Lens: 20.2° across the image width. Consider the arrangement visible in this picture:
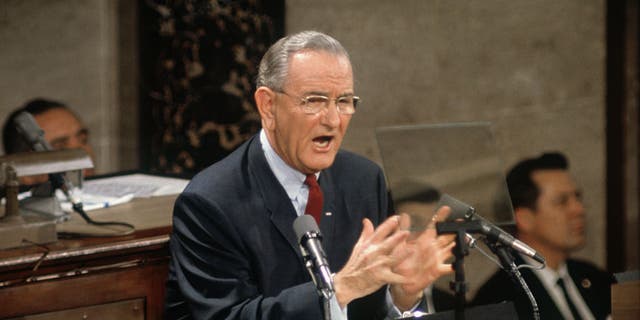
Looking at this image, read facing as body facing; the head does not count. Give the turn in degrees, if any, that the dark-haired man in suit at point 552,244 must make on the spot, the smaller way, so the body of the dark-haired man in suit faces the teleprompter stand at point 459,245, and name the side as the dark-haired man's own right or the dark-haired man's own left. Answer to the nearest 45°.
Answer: approximately 45° to the dark-haired man's own right

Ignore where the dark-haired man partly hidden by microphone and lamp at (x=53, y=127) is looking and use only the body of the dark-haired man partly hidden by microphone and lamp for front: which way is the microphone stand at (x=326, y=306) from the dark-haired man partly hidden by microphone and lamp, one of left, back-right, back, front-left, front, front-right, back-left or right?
front-right

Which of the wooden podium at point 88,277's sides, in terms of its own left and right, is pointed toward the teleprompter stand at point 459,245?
front

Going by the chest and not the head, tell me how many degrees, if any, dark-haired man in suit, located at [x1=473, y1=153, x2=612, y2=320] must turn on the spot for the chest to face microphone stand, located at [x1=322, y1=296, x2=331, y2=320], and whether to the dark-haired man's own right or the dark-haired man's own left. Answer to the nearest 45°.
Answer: approximately 45° to the dark-haired man's own right

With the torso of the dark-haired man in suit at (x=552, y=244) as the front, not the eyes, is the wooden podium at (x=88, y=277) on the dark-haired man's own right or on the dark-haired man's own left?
on the dark-haired man's own right

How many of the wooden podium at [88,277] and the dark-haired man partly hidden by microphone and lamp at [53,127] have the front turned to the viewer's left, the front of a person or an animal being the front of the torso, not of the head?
0

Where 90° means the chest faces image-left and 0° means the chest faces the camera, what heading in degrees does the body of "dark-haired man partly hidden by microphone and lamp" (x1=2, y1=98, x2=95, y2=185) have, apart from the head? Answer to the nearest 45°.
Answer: approximately 315°

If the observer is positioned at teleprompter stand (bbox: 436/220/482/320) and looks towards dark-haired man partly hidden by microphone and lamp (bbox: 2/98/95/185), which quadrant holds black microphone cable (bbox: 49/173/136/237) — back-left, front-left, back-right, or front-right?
front-left

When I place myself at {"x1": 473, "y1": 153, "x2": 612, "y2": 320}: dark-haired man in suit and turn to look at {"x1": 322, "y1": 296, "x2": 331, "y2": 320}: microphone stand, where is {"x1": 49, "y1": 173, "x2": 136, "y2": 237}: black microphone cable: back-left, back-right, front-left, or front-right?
front-right

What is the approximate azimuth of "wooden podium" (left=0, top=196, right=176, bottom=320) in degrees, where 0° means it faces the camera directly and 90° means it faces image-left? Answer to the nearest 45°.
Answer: approximately 315°
